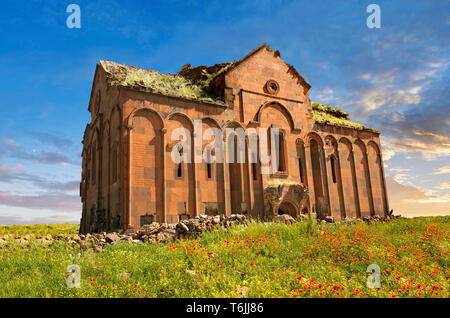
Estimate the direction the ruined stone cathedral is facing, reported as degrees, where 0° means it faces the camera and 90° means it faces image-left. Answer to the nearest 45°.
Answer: approximately 315°

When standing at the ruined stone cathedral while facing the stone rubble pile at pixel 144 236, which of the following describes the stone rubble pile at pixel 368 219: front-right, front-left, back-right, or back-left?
back-left
